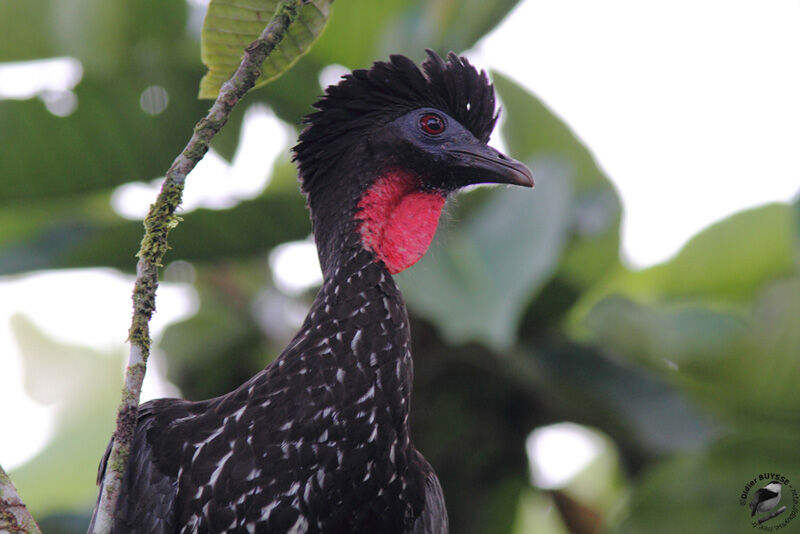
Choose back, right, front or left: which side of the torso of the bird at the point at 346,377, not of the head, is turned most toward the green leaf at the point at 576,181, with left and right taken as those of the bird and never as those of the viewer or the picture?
left

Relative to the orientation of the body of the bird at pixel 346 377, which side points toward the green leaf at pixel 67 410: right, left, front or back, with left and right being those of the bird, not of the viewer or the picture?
back

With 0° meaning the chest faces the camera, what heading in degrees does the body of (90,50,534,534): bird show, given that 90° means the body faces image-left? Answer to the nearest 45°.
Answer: approximately 315°

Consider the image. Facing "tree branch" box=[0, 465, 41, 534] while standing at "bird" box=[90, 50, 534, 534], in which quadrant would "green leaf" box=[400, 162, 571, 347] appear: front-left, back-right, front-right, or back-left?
back-right

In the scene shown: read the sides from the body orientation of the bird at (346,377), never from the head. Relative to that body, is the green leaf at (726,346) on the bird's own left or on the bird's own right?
on the bird's own left

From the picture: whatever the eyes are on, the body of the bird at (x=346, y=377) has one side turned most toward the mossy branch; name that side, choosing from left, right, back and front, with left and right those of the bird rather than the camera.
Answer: right
